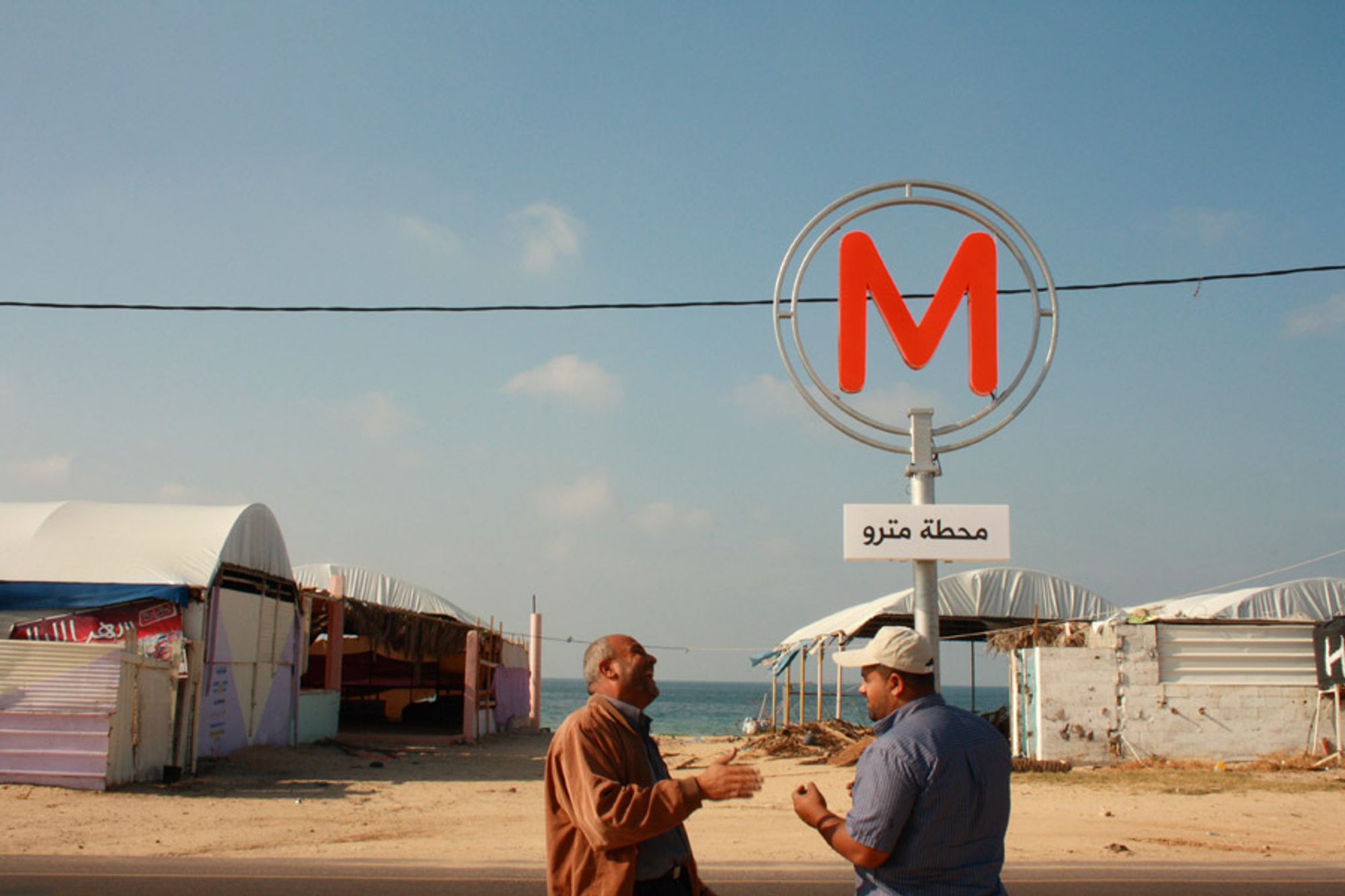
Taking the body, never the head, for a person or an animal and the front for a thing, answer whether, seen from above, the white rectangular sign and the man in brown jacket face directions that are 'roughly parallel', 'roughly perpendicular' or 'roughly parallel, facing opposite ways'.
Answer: roughly perpendicular

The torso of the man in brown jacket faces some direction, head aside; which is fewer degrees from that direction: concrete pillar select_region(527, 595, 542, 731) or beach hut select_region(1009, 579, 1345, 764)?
the beach hut

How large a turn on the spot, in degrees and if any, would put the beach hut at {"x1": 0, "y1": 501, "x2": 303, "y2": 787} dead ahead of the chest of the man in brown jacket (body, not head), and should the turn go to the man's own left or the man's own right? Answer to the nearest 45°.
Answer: approximately 135° to the man's own left

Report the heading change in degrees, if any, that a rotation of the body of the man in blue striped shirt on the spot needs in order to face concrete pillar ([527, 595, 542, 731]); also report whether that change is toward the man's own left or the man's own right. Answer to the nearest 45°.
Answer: approximately 45° to the man's own right

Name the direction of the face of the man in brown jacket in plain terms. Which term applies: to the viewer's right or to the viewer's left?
to the viewer's right

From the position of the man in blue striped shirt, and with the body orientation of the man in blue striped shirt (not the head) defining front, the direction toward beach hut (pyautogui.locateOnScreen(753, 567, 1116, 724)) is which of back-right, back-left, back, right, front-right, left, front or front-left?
front-right

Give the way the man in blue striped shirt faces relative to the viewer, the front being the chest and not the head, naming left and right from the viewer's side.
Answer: facing away from the viewer and to the left of the viewer

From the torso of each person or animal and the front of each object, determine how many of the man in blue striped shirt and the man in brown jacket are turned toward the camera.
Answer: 0

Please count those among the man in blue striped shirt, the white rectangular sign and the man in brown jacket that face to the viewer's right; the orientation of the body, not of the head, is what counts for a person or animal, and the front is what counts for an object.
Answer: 1

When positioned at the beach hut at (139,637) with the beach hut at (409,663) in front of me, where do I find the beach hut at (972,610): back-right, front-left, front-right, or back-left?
front-right

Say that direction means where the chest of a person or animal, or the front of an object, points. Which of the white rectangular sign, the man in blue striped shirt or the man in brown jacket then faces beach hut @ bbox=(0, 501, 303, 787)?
the man in blue striped shirt

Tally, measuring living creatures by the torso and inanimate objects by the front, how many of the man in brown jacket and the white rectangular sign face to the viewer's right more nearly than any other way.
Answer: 1

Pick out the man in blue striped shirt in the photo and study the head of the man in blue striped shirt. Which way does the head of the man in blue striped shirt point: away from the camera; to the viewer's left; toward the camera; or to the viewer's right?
to the viewer's left

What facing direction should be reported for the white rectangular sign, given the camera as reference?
facing the viewer

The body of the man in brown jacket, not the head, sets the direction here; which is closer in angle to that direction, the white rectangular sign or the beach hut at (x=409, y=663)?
the white rectangular sign

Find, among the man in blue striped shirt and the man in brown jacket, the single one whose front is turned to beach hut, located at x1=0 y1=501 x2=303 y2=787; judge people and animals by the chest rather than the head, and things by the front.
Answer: the man in blue striped shirt

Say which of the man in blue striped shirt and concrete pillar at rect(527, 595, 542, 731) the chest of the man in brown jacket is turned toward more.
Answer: the man in blue striped shirt

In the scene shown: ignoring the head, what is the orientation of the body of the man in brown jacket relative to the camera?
to the viewer's right

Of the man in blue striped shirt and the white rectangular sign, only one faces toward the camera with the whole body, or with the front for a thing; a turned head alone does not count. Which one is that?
the white rectangular sign

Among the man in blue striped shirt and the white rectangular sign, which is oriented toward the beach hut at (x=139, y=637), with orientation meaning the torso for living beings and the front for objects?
the man in blue striped shirt
